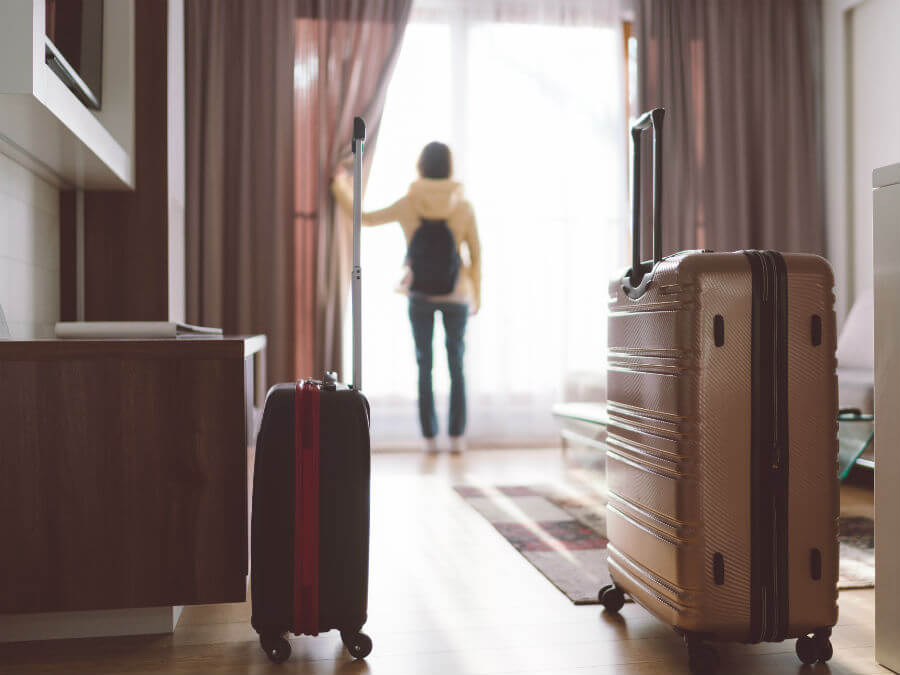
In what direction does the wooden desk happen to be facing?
to the viewer's right

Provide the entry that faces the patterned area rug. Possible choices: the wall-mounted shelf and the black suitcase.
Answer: the wall-mounted shelf

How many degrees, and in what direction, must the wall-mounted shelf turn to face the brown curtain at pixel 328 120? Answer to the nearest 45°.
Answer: approximately 45° to its left

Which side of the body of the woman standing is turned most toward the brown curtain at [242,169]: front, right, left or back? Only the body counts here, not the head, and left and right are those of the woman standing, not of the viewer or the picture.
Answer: left

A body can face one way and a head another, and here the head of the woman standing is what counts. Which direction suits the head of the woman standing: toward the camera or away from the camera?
away from the camera

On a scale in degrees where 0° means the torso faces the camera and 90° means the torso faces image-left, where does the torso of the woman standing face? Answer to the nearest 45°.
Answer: approximately 180°

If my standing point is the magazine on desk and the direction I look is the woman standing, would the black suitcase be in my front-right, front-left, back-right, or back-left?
back-right

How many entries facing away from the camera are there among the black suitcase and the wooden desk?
0

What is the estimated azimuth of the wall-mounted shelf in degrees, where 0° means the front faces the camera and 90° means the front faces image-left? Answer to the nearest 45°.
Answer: approximately 270°

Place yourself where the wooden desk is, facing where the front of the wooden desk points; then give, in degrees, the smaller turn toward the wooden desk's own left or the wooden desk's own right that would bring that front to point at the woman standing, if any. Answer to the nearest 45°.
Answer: approximately 45° to the wooden desk's own left

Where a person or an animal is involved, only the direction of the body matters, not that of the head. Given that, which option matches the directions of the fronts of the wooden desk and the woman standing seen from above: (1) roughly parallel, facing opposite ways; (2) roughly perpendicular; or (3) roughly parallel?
roughly perpendicular

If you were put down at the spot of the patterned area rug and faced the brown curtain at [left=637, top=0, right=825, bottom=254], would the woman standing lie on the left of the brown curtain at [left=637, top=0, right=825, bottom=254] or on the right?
left

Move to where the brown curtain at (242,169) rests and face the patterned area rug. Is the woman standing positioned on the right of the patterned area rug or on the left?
left

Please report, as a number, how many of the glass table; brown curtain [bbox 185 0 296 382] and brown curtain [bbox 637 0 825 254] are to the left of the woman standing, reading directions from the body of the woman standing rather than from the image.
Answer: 1
